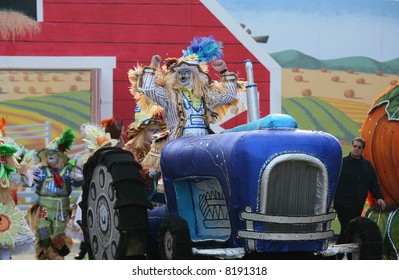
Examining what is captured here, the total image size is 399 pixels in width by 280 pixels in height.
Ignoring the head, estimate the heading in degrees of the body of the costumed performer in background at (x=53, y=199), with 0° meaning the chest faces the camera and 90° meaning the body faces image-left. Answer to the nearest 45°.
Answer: approximately 0°

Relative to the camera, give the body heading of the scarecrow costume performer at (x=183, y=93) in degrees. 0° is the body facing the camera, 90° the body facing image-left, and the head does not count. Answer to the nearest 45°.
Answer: approximately 0°

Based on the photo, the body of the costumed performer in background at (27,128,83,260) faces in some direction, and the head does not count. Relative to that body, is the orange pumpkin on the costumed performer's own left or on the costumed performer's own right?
on the costumed performer's own left

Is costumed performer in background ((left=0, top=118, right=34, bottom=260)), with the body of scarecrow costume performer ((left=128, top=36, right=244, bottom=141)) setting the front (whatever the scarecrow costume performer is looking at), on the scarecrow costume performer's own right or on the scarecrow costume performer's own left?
on the scarecrow costume performer's own right

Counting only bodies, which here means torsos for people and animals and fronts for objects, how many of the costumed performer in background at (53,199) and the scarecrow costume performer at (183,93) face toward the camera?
2
